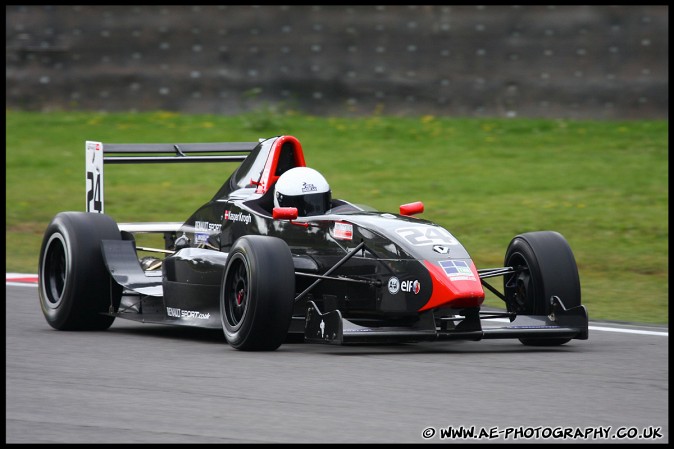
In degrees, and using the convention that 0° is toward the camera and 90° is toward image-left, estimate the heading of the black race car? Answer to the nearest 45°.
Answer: approximately 315°
